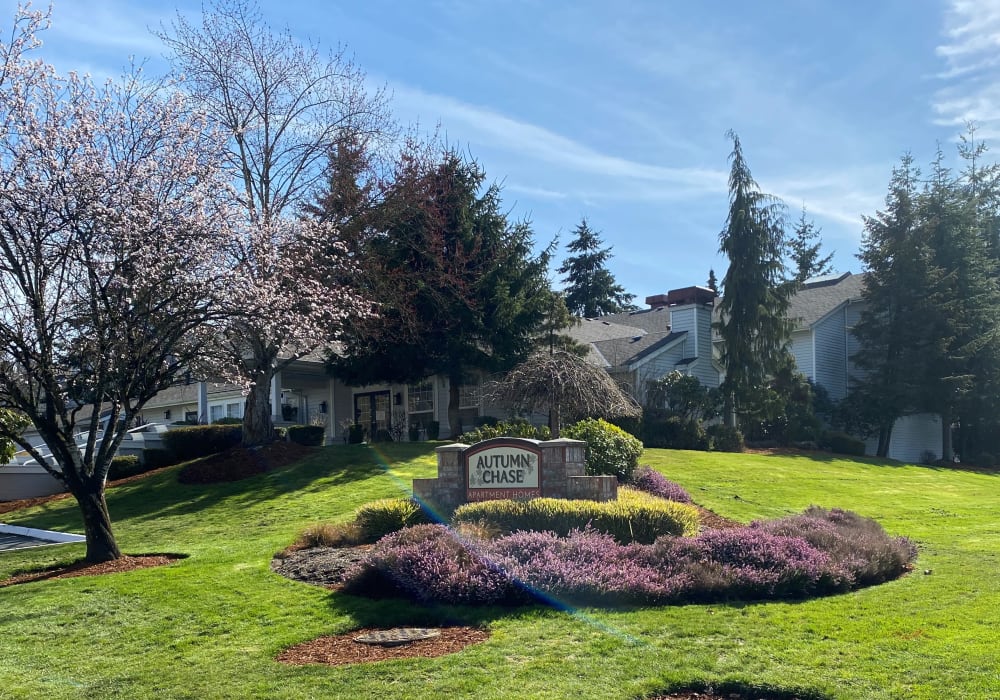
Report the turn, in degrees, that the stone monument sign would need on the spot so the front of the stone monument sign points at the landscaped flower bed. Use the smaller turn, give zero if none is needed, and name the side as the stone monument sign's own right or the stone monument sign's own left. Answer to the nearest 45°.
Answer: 0° — it already faces it

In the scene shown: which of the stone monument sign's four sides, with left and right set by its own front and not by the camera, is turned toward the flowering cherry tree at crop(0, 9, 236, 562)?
right

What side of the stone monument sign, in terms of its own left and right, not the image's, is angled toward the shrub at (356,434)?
back

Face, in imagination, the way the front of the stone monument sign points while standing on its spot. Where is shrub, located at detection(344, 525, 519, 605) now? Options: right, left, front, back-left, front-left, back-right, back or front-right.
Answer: front

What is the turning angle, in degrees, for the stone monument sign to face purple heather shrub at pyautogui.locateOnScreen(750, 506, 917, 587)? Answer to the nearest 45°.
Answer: approximately 45° to its left

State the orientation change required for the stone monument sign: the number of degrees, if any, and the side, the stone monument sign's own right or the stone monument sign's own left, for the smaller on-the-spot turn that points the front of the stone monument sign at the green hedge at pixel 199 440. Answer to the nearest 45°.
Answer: approximately 135° to the stone monument sign's own right

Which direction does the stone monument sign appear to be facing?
toward the camera

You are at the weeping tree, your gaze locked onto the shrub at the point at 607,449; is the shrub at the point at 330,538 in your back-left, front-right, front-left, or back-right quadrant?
front-right

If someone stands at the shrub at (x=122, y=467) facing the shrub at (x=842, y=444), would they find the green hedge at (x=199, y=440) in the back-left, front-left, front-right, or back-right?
front-left

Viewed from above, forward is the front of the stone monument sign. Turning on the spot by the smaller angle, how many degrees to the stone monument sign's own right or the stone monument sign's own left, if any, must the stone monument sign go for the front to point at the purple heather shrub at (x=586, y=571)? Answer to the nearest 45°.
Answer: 0° — it already faces it

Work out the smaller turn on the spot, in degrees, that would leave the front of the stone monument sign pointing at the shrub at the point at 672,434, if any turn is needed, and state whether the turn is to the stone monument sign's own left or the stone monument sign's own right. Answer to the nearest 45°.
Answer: approximately 180°

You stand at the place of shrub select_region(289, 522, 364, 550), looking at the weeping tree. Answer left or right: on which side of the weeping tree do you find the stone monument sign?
right

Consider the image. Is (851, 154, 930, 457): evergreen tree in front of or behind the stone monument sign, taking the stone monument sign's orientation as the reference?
behind
